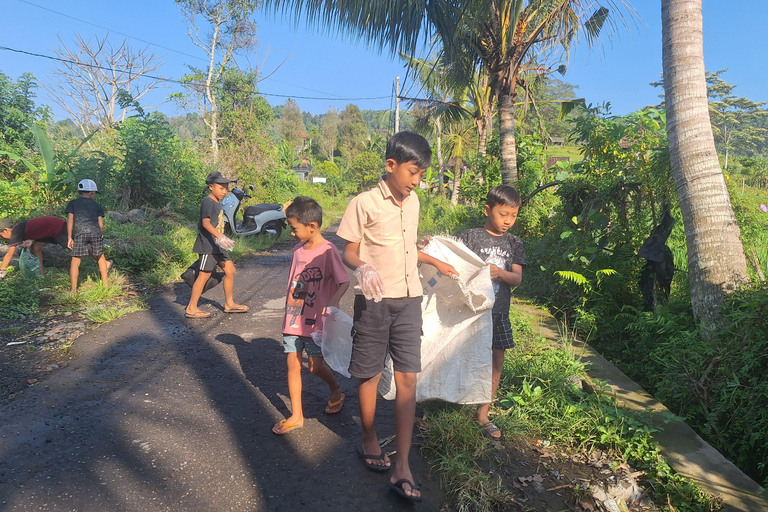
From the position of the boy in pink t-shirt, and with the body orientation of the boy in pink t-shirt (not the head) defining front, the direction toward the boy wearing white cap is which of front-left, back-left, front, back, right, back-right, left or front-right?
right

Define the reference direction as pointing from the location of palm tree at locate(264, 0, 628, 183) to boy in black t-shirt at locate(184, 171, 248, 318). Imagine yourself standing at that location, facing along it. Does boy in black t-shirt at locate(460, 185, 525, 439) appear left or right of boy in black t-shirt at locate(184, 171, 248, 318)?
left

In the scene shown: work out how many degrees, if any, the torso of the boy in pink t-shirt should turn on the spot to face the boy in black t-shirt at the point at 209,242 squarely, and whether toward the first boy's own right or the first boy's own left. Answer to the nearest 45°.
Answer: approximately 90° to the first boy's own right

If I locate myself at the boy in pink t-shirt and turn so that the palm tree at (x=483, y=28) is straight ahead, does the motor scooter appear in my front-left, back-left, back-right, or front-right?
front-left

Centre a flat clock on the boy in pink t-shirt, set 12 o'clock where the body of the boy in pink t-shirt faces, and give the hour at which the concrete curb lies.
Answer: The concrete curb is roughly at 8 o'clock from the boy in pink t-shirt.

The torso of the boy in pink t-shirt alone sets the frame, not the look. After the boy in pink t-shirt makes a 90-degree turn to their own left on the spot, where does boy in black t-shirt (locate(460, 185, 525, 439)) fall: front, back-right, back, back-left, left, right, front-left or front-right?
front-left

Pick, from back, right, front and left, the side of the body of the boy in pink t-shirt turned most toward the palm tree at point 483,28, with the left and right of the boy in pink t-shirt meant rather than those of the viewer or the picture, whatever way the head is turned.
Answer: back

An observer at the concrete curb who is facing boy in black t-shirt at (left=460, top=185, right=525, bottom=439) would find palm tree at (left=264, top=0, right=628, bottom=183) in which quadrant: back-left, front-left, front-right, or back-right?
front-right

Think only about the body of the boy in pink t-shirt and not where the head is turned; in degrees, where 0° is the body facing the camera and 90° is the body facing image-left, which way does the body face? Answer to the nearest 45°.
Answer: approximately 45°
